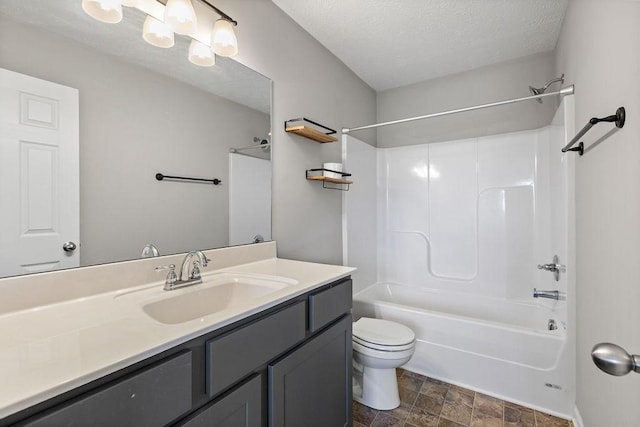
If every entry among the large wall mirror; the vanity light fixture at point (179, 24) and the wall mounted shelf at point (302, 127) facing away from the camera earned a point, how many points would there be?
0

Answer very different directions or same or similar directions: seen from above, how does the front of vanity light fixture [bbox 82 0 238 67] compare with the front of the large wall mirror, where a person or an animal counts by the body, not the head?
same or similar directions

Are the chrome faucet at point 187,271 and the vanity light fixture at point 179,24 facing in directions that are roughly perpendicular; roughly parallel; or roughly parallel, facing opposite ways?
roughly parallel

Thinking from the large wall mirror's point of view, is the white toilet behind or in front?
in front

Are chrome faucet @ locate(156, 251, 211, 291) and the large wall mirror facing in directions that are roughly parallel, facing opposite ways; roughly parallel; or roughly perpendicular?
roughly parallel

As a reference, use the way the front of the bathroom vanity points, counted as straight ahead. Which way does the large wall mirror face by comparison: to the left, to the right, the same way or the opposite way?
the same way

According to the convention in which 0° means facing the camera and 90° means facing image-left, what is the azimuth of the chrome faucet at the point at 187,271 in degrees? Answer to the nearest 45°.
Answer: approximately 315°

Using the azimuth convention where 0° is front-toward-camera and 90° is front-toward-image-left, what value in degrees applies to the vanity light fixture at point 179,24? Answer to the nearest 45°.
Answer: approximately 315°

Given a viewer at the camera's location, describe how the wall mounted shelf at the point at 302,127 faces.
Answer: facing the viewer and to the right of the viewer

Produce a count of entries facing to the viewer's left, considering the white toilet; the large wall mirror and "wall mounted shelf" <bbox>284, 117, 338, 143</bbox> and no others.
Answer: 0

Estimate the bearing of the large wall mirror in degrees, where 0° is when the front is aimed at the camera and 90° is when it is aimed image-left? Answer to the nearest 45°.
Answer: approximately 315°

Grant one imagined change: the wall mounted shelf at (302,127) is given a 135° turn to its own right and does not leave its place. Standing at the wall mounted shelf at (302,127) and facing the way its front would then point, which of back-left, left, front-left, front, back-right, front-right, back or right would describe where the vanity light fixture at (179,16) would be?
front-left
